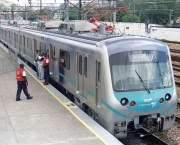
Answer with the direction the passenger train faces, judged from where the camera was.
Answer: facing the viewer and to the right of the viewer
